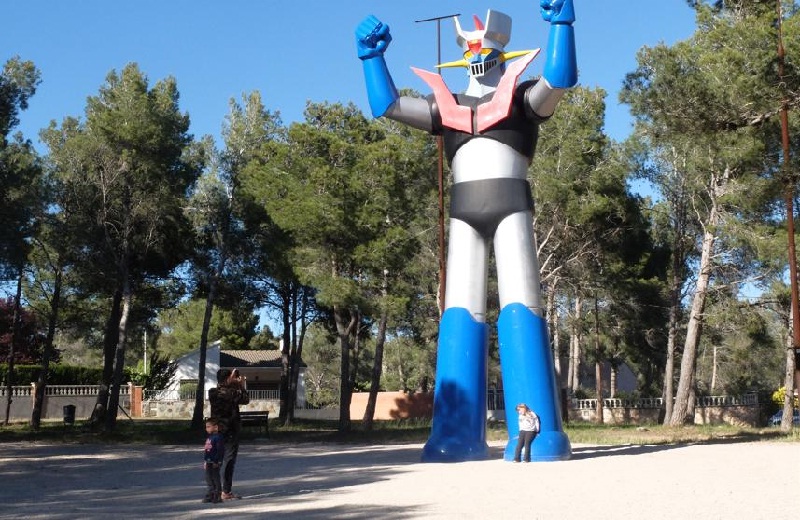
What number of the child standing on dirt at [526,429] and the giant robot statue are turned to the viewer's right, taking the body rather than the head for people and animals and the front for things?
0

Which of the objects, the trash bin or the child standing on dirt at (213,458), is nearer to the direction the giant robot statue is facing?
the child standing on dirt

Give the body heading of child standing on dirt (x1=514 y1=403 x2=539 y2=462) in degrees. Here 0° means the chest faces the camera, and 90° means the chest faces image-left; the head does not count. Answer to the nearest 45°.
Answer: approximately 45°

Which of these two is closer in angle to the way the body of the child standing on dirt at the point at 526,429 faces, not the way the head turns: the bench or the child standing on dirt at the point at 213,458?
the child standing on dirt

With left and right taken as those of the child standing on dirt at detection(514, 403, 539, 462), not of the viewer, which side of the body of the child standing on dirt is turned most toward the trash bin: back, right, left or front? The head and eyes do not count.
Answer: right

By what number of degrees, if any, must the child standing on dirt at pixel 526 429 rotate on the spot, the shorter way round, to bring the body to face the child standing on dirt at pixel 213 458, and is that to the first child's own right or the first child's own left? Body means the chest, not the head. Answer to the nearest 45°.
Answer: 0° — they already face them

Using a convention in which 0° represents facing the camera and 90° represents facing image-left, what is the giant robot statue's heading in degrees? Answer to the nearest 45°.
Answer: approximately 45°

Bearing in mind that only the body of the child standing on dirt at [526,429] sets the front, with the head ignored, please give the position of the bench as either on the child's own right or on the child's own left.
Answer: on the child's own right
